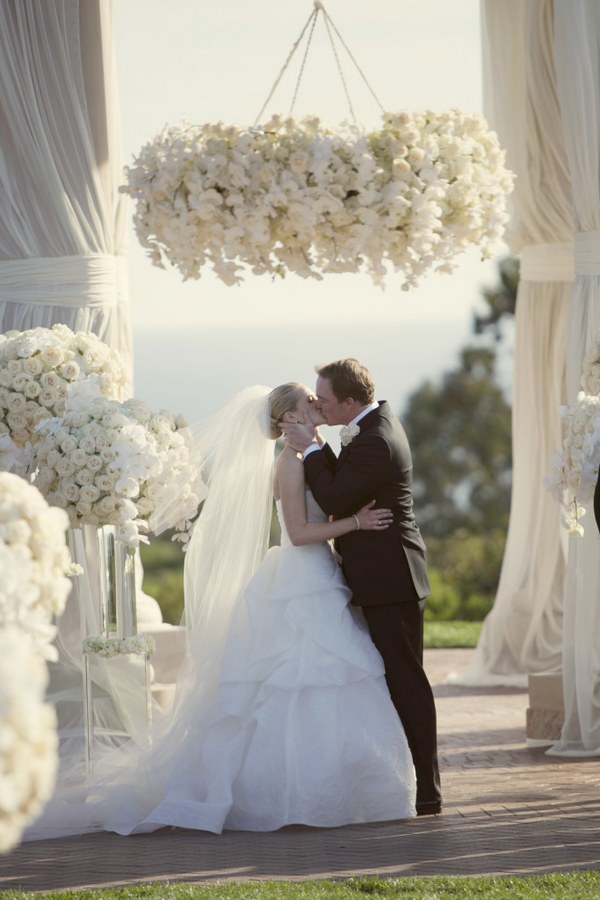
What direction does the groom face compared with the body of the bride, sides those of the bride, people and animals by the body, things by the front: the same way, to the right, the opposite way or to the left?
the opposite way

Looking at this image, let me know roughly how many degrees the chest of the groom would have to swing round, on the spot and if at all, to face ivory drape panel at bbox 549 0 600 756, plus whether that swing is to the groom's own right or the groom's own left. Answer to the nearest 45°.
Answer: approximately 135° to the groom's own right

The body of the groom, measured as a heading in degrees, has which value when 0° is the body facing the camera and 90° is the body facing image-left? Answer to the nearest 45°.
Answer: approximately 90°

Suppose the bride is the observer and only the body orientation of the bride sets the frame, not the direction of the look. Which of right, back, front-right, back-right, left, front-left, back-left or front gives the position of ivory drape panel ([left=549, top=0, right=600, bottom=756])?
front-left

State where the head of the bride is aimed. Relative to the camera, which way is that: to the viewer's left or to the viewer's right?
to the viewer's right

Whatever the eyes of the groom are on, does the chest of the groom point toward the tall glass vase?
yes

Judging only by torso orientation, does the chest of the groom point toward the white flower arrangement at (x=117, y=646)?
yes

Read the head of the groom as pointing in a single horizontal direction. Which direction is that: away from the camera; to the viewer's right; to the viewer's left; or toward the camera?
to the viewer's left

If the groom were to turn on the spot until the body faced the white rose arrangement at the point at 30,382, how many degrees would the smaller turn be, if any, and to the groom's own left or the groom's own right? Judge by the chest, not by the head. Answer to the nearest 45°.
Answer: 0° — they already face it

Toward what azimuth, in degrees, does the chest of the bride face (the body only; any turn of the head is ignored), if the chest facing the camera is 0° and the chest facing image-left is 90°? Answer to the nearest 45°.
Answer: approximately 270°
